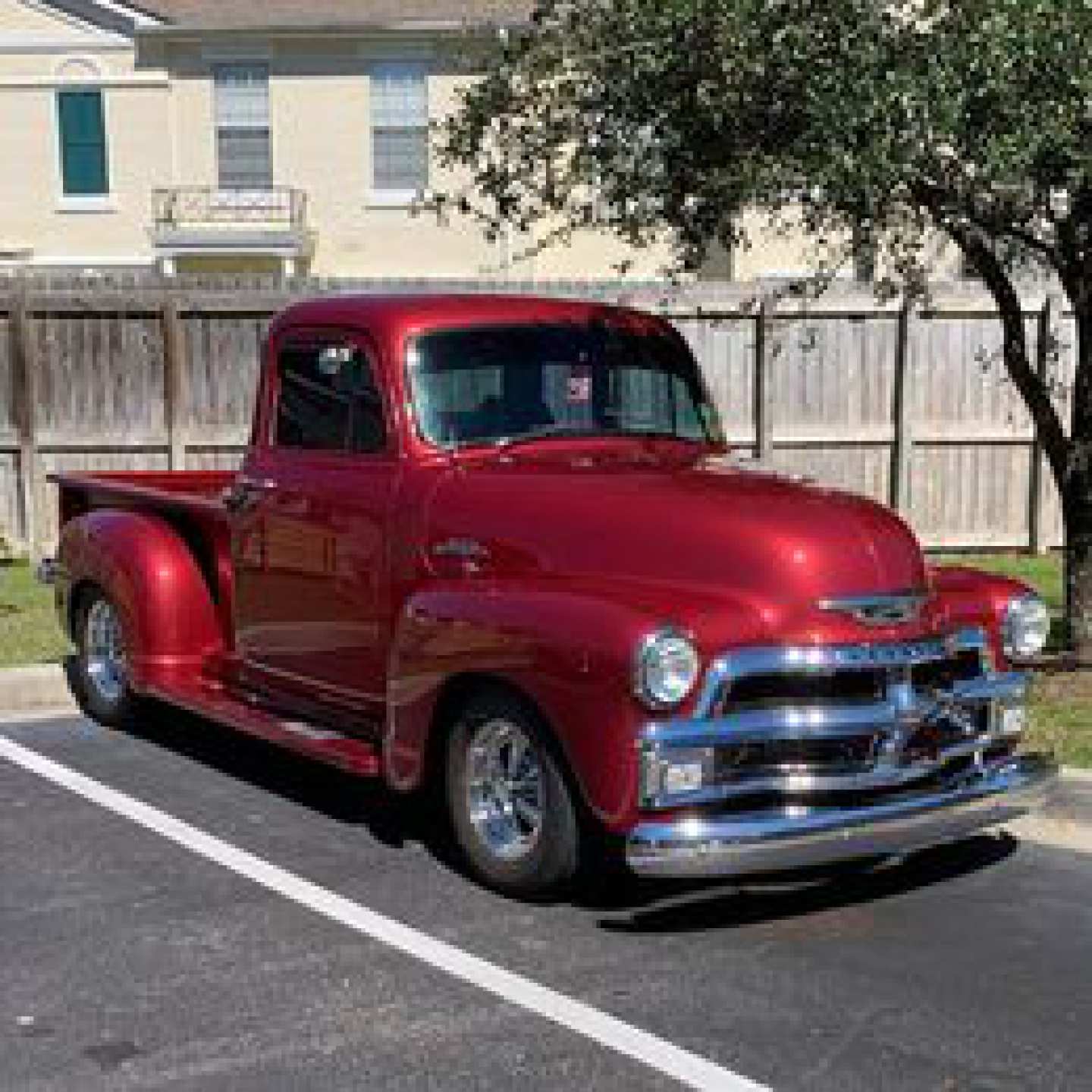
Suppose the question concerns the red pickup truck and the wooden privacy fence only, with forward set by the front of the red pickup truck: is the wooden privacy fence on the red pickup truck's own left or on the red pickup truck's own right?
on the red pickup truck's own left

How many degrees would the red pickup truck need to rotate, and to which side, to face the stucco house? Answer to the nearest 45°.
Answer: approximately 135° to its left

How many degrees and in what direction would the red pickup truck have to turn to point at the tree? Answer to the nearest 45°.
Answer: approximately 90° to its left

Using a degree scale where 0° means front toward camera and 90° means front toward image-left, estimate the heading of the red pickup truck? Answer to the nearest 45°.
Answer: approximately 315°
